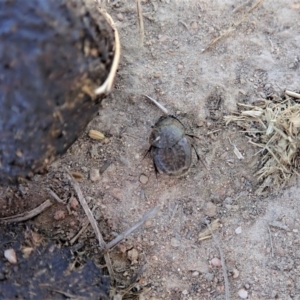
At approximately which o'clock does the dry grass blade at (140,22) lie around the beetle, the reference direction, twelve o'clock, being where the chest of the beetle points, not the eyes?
The dry grass blade is roughly at 12 o'clock from the beetle.

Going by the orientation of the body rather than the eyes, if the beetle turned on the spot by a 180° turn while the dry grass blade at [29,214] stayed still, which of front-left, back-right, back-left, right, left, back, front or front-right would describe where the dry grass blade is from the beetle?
right

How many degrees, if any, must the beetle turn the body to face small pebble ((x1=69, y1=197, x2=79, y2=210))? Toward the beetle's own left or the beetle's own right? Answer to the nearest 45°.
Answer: approximately 90° to the beetle's own left

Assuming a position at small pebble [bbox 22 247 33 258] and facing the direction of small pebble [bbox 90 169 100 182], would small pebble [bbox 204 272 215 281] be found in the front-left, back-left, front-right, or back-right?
front-right

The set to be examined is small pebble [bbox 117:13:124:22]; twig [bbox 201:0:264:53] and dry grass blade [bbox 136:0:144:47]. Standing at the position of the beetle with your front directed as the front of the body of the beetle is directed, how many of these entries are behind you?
0

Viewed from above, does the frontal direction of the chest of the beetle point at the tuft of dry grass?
no

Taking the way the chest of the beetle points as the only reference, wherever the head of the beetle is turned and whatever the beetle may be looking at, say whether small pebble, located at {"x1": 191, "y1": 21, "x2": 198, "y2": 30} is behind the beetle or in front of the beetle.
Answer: in front

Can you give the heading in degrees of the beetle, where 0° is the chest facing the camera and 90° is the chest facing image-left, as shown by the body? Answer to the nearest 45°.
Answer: approximately 180°

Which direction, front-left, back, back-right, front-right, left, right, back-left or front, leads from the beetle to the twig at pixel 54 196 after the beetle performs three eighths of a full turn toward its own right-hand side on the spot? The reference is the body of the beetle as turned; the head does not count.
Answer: back-right
